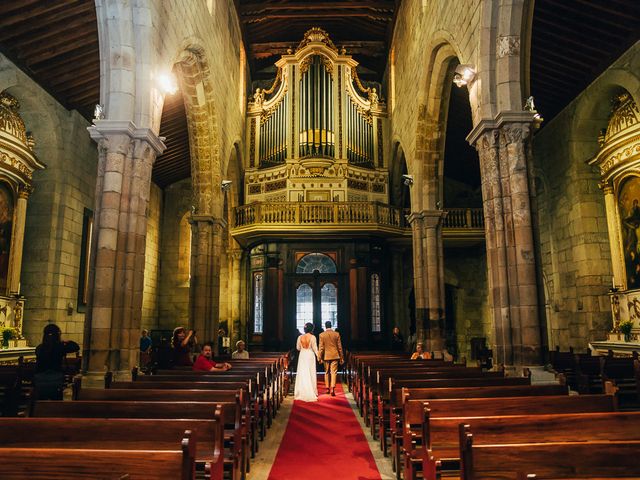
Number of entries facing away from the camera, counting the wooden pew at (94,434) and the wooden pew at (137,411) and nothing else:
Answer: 0

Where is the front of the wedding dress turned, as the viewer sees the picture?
away from the camera

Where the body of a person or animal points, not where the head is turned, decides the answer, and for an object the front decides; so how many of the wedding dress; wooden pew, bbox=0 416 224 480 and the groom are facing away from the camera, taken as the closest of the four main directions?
2

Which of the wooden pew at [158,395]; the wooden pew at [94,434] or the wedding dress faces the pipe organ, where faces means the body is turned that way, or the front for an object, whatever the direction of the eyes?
the wedding dress

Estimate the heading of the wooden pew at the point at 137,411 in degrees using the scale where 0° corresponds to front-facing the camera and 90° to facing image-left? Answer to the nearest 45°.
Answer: approximately 0°

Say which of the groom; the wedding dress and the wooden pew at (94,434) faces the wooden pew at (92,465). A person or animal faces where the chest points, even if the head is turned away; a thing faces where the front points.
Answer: the wooden pew at (94,434)

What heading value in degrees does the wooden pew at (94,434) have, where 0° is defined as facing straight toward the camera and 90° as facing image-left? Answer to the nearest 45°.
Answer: approximately 0°

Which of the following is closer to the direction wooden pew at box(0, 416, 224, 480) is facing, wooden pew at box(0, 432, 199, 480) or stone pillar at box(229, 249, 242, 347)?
the wooden pew

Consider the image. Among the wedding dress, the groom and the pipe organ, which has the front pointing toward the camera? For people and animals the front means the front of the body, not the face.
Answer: the pipe organ

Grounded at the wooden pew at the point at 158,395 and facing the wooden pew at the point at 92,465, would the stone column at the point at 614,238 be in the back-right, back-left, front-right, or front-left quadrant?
back-left

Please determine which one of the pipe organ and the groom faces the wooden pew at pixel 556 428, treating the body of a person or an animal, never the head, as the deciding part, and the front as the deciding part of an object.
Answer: the pipe organ

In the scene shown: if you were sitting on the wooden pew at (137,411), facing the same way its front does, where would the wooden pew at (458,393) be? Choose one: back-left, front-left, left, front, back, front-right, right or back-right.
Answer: left
